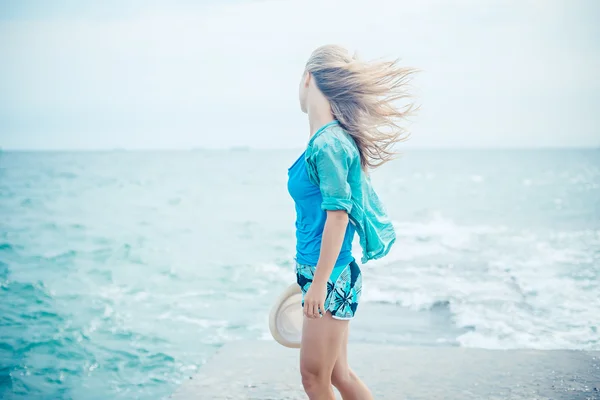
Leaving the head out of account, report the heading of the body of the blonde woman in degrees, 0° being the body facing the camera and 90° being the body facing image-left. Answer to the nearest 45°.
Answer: approximately 90°
